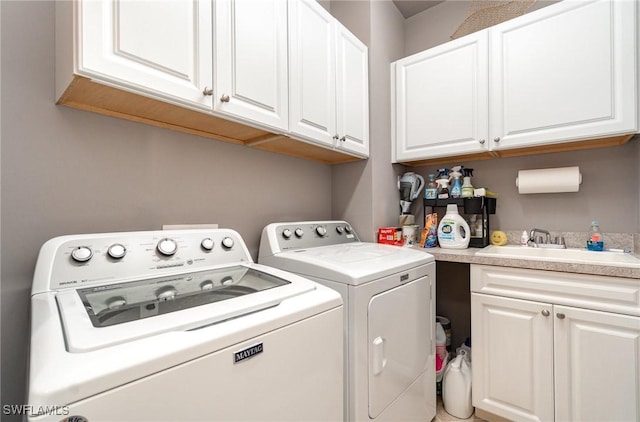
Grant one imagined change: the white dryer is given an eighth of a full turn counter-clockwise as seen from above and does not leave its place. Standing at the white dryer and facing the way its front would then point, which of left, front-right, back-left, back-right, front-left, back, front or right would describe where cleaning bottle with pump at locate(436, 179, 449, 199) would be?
front-left

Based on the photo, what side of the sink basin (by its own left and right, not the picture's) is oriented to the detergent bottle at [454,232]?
right

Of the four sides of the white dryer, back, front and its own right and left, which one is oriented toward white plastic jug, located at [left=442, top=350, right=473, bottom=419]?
left

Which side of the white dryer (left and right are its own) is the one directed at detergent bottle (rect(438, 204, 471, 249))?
left

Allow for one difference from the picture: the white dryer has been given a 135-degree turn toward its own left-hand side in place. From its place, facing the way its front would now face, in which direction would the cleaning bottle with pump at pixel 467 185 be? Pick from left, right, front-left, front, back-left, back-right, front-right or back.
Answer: front-right

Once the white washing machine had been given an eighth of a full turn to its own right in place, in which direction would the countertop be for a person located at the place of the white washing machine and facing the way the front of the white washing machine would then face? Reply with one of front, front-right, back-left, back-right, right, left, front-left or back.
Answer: left

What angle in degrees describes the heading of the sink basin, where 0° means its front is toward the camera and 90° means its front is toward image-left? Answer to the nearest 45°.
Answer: approximately 0°

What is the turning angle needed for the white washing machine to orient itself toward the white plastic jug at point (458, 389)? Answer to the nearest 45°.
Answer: approximately 45° to its left

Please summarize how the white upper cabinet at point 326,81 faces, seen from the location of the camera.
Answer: facing the viewer and to the right of the viewer
